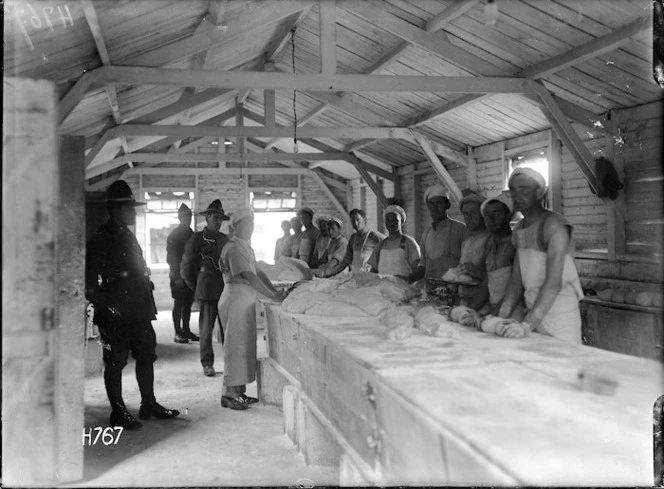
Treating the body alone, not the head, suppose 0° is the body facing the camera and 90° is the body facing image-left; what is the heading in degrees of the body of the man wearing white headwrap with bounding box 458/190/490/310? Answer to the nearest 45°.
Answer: approximately 45°

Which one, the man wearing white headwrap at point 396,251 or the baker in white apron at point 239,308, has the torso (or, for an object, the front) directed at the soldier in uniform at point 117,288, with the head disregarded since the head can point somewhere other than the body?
the man wearing white headwrap

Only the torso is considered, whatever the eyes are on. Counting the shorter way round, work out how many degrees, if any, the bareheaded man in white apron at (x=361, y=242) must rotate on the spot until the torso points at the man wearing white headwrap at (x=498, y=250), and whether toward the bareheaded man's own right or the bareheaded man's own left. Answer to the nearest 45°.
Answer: approximately 45° to the bareheaded man's own left

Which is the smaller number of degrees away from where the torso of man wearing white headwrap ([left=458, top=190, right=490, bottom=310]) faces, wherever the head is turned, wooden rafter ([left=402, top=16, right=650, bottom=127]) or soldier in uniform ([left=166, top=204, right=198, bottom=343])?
the soldier in uniform

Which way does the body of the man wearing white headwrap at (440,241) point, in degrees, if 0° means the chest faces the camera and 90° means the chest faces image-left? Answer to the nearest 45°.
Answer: approximately 45°

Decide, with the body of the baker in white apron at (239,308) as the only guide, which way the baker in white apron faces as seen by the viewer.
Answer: to the viewer's right

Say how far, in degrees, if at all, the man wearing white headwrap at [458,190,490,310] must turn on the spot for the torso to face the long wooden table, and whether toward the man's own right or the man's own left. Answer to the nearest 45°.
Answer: approximately 45° to the man's own left

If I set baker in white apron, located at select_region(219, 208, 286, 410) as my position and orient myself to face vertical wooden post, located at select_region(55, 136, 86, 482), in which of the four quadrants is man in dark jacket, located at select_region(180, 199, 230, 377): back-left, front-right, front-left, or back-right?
back-right

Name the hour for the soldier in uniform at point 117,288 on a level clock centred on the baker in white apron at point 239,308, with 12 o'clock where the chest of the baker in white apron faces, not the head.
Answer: The soldier in uniform is roughly at 5 o'clock from the baker in white apron.
